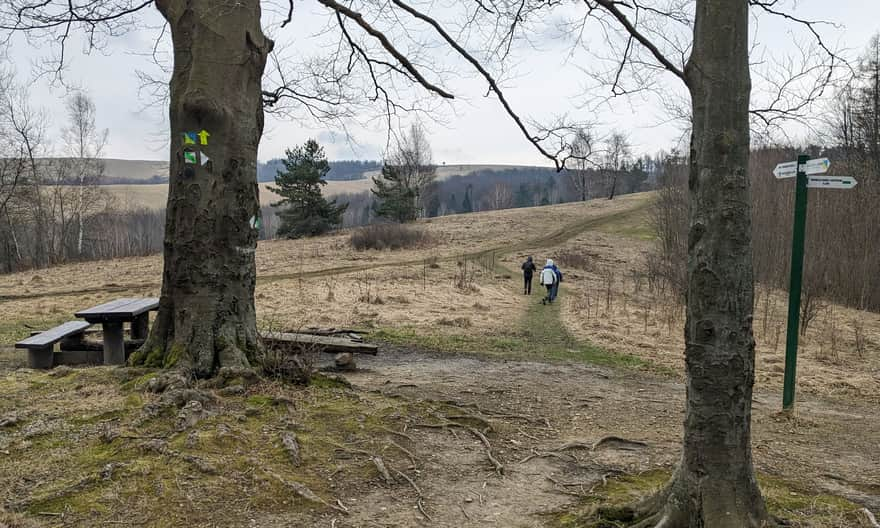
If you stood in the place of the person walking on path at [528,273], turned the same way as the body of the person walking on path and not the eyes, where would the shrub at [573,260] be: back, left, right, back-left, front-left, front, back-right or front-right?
front

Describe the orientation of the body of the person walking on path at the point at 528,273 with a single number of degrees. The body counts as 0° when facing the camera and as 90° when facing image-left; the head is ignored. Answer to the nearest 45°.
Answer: approximately 180°

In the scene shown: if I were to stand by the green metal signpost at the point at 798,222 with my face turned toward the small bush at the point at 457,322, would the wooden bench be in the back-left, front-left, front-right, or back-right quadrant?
front-left

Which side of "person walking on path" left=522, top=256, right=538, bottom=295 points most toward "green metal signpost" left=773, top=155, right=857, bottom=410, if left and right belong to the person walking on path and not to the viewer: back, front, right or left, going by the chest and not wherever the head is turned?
back

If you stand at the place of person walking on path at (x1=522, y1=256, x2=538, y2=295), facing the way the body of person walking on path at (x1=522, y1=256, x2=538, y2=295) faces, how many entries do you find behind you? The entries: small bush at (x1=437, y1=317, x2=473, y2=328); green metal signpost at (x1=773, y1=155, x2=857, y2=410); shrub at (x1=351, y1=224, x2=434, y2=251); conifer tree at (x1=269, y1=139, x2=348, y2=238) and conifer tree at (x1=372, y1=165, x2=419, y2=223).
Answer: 2

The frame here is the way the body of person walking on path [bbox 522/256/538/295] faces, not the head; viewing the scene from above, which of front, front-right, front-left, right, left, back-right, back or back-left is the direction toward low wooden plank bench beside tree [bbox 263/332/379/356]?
back

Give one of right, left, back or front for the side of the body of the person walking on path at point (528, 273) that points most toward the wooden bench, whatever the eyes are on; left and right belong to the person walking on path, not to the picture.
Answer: back

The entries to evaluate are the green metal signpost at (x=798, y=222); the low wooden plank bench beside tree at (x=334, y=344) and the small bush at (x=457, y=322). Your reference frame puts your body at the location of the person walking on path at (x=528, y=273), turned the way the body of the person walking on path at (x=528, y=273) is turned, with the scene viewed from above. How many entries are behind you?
3

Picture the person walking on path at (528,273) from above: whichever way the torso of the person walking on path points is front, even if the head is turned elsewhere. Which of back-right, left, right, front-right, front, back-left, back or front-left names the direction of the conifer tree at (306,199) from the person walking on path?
front-left

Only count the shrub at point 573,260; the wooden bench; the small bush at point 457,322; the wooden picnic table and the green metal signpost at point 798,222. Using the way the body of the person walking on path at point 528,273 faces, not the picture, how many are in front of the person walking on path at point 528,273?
1

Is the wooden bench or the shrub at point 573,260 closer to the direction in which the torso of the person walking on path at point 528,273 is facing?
the shrub

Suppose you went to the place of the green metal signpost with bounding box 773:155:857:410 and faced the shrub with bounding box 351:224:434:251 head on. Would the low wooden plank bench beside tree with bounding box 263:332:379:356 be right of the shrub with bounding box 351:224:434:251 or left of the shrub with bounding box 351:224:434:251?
left

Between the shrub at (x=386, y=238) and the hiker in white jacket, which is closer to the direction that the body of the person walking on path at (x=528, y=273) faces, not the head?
the shrub

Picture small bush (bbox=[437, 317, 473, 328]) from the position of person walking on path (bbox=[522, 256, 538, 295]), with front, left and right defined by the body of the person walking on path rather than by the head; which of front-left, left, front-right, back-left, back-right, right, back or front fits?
back

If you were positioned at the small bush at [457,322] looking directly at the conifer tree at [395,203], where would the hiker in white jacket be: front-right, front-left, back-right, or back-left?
front-right

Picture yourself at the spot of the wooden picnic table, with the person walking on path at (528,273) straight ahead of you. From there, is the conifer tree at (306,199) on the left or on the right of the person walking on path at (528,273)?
left

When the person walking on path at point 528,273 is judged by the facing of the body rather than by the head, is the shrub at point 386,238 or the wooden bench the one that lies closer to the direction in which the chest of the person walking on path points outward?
the shrub
